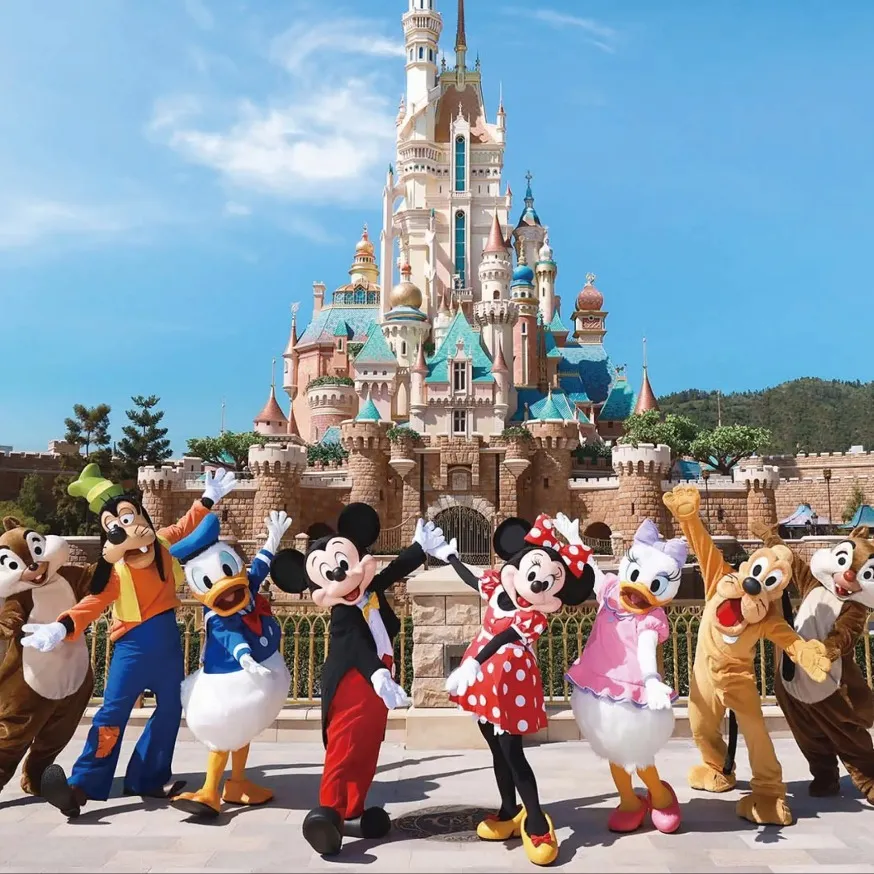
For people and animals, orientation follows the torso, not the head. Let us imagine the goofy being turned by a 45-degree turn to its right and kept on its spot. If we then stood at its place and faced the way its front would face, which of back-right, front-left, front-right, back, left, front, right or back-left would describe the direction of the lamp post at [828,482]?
back

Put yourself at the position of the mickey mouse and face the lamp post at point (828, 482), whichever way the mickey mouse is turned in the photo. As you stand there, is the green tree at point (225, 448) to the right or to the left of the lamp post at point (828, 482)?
left

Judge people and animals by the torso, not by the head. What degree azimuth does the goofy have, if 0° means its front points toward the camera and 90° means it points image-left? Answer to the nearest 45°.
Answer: approximately 0°

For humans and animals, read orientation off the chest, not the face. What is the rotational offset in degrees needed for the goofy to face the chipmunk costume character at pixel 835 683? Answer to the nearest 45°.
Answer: approximately 90° to its left

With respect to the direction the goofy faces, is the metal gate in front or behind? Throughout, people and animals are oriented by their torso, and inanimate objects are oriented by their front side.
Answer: behind

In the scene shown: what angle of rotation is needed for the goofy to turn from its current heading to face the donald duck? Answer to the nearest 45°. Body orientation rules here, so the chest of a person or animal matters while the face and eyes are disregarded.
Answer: approximately 45° to its left

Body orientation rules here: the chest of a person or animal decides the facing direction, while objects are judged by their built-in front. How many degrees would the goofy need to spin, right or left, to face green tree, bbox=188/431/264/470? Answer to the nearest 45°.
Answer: approximately 180°

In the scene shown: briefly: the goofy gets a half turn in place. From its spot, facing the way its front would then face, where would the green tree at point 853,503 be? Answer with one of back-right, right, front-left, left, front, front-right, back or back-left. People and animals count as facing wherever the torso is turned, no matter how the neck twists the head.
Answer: front-right

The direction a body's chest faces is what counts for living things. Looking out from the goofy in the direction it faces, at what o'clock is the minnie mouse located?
The minnie mouse is roughly at 10 o'clock from the goofy.
